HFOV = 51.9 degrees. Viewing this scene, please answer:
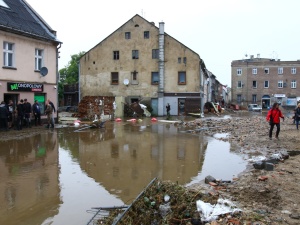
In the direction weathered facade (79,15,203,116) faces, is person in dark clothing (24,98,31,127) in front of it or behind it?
in front

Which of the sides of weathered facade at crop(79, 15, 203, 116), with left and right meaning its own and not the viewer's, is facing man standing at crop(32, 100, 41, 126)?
front

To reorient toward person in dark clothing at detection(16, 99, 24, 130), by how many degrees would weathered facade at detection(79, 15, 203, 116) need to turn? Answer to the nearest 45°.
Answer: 0° — it already faces them

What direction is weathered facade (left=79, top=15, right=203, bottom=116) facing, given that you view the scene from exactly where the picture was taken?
facing the viewer

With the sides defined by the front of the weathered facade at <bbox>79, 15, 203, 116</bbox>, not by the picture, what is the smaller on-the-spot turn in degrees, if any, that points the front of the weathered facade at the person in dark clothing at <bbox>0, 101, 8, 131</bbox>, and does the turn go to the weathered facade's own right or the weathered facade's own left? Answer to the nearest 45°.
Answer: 0° — it already faces them

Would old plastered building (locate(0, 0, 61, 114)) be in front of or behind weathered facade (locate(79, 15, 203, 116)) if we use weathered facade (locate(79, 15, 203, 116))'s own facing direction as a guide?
in front

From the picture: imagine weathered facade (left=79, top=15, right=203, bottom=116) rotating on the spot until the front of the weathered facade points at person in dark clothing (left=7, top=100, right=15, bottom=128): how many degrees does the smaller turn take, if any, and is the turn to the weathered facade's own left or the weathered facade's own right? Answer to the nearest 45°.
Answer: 0° — it already faces them
